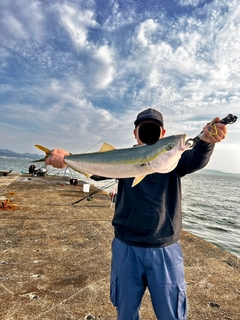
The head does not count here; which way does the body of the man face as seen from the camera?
toward the camera

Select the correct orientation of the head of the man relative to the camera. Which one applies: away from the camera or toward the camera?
toward the camera
